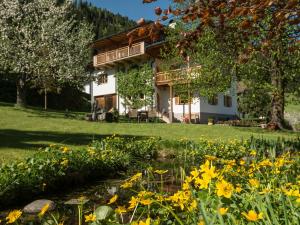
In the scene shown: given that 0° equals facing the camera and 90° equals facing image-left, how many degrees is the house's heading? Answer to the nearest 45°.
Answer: approximately 45°
